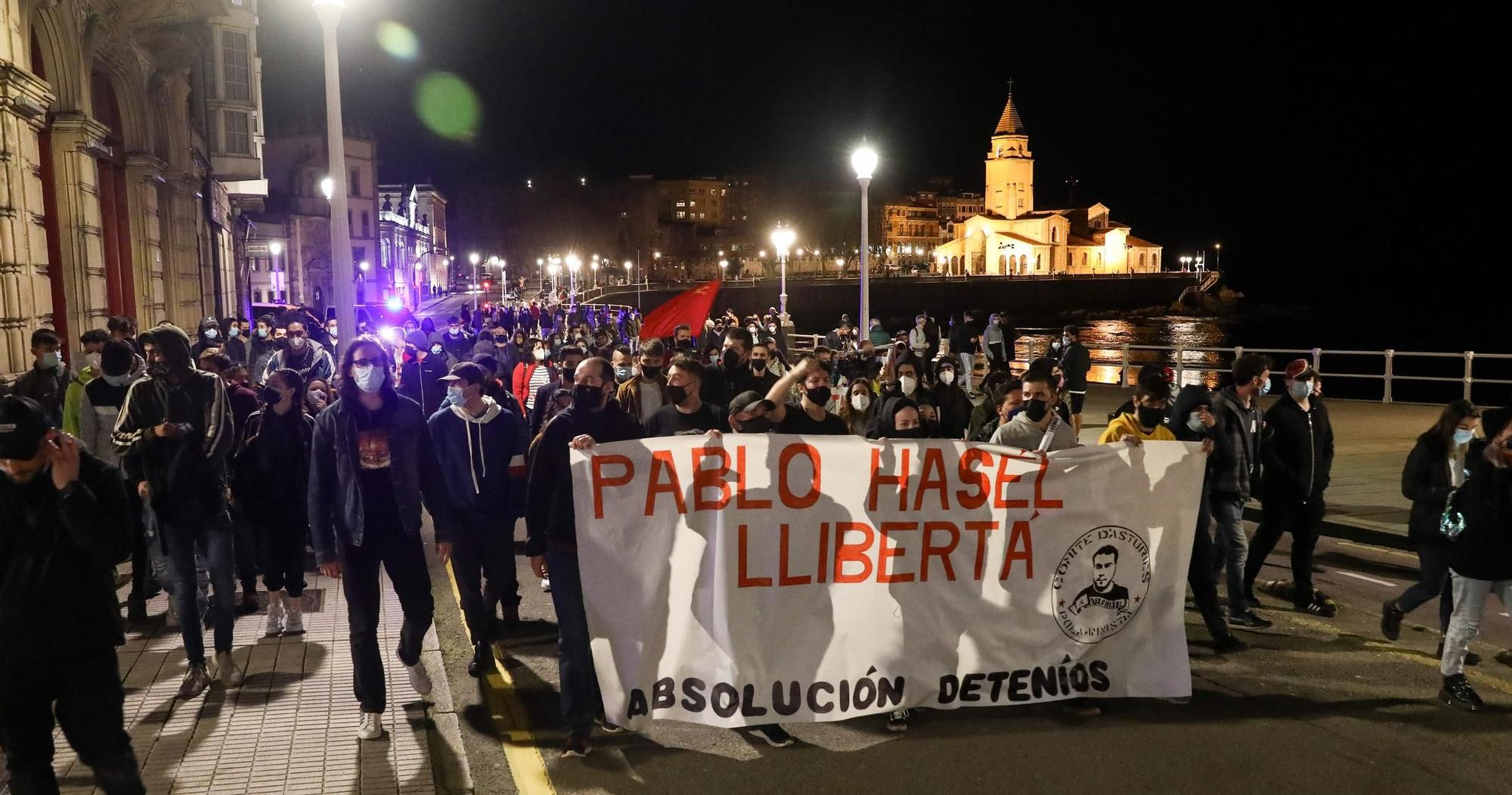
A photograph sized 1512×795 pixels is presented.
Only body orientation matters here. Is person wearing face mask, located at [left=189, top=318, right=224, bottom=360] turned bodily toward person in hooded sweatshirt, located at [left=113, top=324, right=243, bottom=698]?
yes

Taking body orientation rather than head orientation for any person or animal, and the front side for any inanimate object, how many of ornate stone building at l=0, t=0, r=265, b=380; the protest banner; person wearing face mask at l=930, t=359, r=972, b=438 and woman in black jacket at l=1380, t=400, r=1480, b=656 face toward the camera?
2

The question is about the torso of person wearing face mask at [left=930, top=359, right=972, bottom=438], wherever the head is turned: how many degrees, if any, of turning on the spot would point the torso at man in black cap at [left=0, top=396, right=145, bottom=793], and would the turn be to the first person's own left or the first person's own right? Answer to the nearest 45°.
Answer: approximately 45° to the first person's own right

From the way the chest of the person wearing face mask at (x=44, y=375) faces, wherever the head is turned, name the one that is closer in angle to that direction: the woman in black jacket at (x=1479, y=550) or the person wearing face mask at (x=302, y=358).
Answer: the woman in black jacket

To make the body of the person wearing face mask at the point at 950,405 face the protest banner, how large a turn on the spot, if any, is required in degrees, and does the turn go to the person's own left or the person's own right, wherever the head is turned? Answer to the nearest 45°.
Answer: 0° — they already face it

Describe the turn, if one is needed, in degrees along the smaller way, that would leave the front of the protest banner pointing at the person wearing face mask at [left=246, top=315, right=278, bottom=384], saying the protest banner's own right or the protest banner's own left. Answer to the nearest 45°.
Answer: approximately 135° to the protest banner's own right

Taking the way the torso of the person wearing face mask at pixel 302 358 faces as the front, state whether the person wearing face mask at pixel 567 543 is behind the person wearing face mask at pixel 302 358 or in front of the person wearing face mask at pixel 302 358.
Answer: in front

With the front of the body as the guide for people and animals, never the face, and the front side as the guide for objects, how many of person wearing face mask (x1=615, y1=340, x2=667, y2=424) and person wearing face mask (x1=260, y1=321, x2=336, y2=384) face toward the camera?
2
